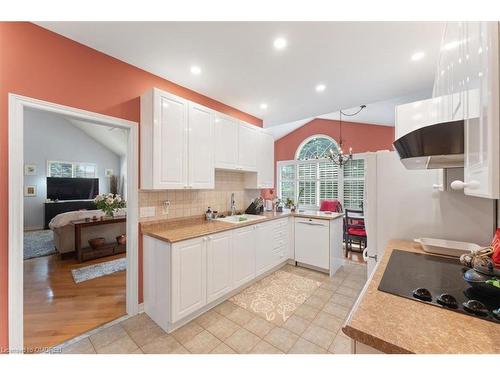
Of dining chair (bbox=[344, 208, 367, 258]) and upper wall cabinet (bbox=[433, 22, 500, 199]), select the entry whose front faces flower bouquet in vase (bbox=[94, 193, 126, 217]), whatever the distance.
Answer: the upper wall cabinet

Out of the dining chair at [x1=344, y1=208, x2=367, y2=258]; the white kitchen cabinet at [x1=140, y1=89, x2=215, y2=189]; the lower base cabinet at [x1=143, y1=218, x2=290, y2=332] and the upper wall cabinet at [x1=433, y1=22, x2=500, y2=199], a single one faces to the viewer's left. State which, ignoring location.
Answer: the upper wall cabinet

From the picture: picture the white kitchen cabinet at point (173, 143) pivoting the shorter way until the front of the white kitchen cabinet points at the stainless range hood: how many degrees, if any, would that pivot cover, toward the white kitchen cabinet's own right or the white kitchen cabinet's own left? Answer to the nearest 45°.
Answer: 0° — it already faces it

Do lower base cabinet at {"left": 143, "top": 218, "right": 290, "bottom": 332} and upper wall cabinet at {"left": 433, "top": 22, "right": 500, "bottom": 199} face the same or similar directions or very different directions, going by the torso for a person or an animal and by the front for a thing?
very different directions

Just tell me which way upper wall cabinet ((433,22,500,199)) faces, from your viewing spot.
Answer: facing to the left of the viewer

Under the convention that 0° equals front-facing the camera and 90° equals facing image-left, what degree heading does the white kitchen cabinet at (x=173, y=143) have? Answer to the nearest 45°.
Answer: approximately 315°

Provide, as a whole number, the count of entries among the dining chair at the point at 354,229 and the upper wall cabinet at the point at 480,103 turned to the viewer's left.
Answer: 1

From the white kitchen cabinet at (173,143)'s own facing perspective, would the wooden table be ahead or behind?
behind
